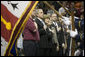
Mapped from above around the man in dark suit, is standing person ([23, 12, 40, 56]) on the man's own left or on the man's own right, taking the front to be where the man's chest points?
on the man's own right

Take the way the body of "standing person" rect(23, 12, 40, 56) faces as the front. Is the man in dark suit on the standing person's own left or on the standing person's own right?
on the standing person's own left

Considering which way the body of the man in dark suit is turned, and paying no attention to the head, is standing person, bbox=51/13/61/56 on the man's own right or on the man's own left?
on the man's own left

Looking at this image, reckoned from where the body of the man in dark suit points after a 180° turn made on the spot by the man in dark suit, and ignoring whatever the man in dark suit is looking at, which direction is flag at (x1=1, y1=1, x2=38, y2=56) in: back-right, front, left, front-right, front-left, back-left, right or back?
left
